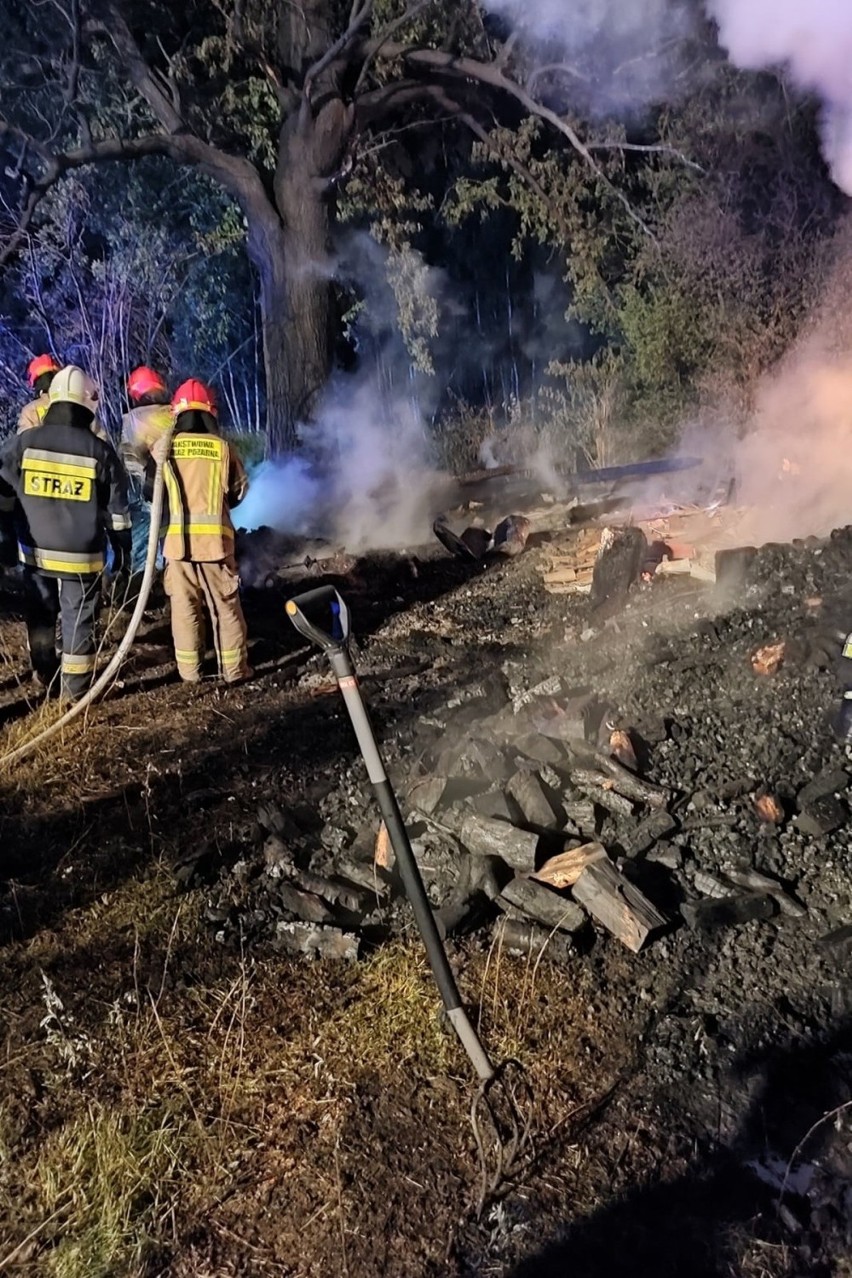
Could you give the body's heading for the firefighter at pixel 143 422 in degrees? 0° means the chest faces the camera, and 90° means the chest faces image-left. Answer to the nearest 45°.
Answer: approximately 180°

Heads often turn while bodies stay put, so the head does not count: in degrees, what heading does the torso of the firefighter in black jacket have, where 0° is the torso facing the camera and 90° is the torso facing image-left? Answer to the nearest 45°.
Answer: approximately 180°

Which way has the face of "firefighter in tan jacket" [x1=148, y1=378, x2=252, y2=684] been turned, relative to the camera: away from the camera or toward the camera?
away from the camera

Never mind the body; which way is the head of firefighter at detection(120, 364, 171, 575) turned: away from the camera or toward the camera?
away from the camera

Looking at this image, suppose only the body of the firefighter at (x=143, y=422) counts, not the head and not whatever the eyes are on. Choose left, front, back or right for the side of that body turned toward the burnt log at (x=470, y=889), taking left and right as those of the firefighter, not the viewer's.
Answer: back

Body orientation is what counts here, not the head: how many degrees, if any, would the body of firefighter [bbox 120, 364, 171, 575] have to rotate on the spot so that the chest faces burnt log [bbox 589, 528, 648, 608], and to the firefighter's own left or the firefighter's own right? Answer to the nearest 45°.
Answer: approximately 90° to the firefighter's own right

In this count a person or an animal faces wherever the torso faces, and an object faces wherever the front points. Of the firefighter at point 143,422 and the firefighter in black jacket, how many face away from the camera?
2
